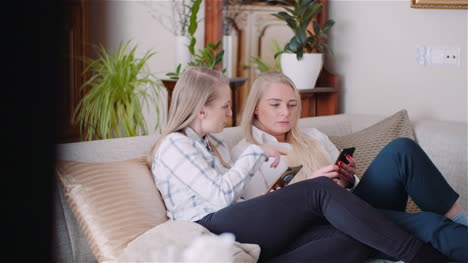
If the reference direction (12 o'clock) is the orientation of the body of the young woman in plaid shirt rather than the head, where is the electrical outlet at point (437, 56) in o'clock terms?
The electrical outlet is roughly at 10 o'clock from the young woman in plaid shirt.

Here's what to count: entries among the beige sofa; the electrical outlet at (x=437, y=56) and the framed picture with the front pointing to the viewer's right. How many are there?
0

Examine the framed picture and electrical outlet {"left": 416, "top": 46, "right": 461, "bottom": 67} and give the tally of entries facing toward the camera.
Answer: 2

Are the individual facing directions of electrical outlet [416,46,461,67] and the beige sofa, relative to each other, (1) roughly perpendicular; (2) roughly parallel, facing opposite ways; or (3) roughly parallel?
roughly parallel

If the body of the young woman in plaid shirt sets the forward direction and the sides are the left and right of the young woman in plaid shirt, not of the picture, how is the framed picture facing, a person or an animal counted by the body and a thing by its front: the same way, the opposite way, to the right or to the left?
to the right

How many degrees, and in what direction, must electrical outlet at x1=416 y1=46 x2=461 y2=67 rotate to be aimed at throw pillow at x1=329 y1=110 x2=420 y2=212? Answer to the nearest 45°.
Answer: approximately 45° to its right

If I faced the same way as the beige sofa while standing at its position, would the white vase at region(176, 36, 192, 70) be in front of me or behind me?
behind

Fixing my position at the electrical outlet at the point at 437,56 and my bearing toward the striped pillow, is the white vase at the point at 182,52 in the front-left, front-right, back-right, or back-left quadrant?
front-right

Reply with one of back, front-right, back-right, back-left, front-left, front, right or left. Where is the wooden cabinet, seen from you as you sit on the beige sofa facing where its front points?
back-right

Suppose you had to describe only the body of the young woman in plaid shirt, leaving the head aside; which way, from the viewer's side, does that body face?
to the viewer's right

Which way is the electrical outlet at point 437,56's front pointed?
toward the camera

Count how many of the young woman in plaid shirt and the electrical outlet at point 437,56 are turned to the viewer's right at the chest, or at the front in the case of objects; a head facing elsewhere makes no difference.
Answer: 1

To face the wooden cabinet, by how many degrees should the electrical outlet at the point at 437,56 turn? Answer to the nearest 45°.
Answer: approximately 90° to its right

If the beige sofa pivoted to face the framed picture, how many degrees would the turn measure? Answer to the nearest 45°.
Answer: approximately 135° to its left
